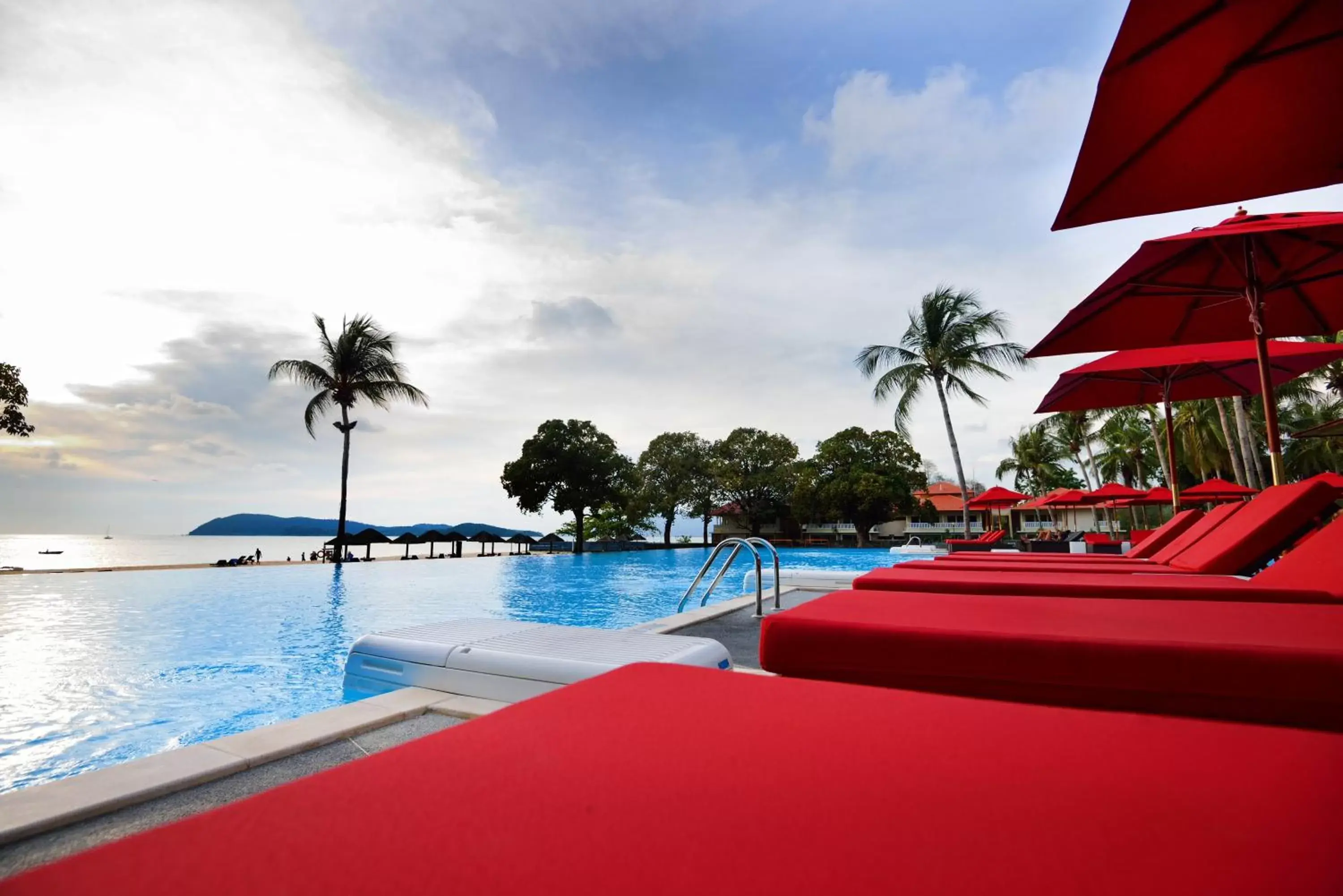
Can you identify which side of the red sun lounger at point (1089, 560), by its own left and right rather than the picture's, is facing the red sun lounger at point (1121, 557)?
right

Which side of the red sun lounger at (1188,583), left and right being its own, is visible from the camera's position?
left

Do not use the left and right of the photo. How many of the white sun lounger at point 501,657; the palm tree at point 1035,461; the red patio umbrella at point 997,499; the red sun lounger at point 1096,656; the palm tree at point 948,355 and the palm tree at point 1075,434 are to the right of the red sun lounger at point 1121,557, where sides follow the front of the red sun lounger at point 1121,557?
4

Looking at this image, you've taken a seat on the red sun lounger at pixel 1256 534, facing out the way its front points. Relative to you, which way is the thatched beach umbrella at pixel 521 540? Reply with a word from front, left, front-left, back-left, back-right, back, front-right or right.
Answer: front-right

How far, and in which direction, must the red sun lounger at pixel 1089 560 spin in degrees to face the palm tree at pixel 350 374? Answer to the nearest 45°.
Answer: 0° — it already faces it

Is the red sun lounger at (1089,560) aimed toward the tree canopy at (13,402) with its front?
yes

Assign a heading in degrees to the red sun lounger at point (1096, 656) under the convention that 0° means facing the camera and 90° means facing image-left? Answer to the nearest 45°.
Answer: approximately 90°

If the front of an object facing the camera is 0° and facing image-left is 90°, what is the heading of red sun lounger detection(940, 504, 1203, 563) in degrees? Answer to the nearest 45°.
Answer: approximately 90°

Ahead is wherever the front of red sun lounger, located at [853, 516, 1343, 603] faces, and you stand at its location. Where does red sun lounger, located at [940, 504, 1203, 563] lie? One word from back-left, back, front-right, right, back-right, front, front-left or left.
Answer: right

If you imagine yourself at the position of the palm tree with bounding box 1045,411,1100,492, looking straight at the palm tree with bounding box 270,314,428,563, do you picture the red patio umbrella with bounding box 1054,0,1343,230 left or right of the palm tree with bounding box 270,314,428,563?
left

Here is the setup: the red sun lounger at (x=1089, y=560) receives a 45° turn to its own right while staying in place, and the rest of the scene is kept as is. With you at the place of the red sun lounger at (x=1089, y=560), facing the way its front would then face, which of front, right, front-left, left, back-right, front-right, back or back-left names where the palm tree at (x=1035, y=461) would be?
front-right

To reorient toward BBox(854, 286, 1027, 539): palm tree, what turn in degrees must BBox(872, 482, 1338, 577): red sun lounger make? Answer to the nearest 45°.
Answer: approximately 90° to its right

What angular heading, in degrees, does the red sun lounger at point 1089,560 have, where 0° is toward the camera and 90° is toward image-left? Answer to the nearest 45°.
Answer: approximately 90°

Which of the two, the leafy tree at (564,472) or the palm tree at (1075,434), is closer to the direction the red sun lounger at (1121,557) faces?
the leafy tree
